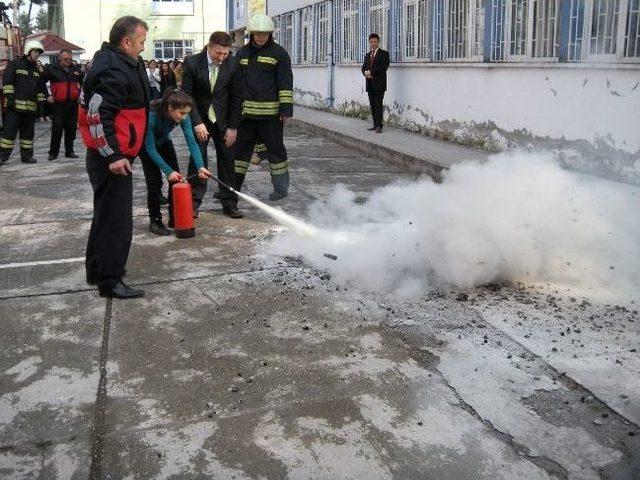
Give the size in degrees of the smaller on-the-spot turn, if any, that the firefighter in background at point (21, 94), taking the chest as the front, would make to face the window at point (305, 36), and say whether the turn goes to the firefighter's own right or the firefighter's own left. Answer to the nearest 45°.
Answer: approximately 90° to the firefighter's own left

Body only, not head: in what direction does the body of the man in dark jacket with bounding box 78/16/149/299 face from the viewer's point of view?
to the viewer's right

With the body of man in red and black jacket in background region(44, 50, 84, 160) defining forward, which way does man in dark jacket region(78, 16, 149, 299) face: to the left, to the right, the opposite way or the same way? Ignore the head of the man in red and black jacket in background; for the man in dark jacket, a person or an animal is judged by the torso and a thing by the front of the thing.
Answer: to the left

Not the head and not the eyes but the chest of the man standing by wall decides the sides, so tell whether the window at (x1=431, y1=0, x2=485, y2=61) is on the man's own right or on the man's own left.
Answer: on the man's own left

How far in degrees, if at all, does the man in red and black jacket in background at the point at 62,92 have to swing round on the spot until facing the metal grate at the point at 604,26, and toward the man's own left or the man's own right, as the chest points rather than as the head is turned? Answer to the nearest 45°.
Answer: approximately 45° to the man's own left

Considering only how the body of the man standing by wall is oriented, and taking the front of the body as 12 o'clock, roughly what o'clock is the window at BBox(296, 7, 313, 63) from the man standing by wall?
The window is roughly at 4 o'clock from the man standing by wall.

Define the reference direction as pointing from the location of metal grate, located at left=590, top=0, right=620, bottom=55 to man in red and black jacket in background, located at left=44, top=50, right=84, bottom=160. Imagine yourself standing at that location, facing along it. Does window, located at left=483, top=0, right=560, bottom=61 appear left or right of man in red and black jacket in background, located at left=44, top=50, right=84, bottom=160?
right

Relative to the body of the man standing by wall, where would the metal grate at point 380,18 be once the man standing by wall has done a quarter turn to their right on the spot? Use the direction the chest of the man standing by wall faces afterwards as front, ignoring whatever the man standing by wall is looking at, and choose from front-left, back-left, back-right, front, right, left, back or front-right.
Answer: front-right

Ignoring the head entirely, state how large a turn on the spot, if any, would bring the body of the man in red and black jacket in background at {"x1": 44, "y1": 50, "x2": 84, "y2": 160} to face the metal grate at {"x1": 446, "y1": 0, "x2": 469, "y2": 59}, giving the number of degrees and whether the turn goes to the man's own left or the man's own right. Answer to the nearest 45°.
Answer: approximately 90° to the man's own left

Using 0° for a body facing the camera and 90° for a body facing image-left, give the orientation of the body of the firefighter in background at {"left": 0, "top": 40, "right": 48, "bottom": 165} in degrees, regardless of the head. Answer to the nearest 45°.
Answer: approximately 315°

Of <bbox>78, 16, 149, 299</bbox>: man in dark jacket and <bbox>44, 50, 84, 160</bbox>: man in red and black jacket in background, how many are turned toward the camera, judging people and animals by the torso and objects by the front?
1

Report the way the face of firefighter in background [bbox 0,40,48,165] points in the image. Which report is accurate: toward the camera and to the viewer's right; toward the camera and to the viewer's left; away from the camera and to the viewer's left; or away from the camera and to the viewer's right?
toward the camera and to the viewer's right

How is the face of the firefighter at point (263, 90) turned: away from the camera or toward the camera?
toward the camera

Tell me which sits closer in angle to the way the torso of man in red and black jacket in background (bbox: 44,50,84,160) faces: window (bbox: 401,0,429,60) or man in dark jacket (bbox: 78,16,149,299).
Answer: the man in dark jacket

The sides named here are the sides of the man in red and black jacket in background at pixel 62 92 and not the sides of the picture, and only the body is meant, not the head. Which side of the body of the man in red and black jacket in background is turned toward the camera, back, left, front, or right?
front

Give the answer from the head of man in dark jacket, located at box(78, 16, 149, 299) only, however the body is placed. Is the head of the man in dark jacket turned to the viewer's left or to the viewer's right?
to the viewer's right

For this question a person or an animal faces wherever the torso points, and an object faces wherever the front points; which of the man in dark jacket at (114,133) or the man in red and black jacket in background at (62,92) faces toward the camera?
the man in red and black jacket in background

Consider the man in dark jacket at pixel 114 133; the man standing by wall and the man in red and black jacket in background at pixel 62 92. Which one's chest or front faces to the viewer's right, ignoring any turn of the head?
the man in dark jacket
